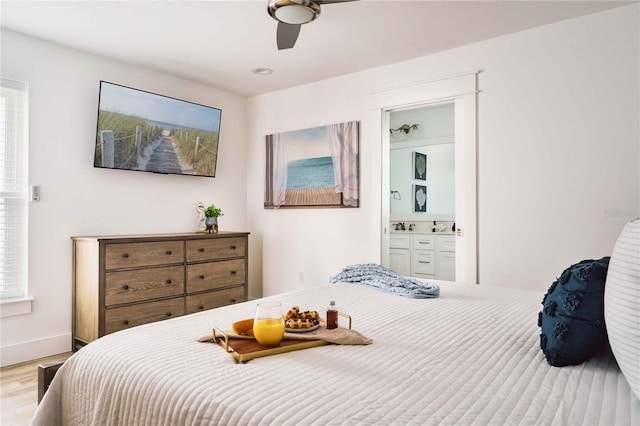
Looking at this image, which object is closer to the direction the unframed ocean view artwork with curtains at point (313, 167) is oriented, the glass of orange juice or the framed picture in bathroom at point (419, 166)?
the glass of orange juice

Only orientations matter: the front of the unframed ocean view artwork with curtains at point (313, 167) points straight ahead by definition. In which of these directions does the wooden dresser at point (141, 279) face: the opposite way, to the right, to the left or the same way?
to the left

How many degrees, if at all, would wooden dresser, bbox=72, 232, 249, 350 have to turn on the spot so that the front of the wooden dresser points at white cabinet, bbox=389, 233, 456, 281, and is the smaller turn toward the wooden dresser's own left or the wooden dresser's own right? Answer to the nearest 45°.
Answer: approximately 45° to the wooden dresser's own left

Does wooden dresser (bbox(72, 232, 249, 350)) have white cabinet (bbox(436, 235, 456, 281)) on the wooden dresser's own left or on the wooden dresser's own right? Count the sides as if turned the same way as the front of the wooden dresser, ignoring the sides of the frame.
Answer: on the wooden dresser's own left

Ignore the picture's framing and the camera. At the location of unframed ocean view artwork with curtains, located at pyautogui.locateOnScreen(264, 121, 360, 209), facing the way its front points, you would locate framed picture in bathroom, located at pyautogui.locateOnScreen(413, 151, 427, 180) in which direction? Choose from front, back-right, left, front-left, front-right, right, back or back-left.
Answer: back

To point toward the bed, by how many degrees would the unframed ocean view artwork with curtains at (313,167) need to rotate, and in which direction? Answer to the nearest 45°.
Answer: approximately 45° to its left

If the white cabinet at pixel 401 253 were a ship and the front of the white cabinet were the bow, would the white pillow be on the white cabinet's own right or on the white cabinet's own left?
on the white cabinet's own left
